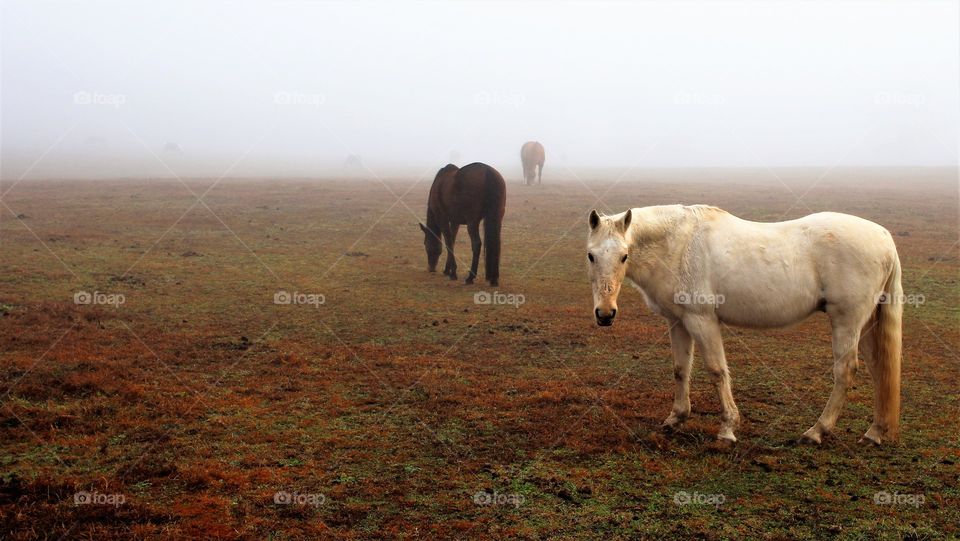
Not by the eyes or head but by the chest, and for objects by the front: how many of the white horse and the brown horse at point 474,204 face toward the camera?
0

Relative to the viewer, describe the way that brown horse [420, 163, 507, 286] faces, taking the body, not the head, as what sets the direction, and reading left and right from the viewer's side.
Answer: facing away from the viewer and to the left of the viewer

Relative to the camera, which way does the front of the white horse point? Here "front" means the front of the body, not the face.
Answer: to the viewer's left

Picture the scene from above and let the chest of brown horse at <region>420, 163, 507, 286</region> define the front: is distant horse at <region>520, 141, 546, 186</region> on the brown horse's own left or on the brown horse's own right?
on the brown horse's own right

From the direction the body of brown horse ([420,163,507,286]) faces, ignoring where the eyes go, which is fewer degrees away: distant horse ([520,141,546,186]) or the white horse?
the distant horse

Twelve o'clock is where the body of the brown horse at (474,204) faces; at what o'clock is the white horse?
The white horse is roughly at 7 o'clock from the brown horse.

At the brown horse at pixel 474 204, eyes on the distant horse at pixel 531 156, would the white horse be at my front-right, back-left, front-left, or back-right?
back-right

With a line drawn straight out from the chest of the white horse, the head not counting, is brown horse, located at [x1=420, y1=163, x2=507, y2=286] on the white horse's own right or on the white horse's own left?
on the white horse's own right

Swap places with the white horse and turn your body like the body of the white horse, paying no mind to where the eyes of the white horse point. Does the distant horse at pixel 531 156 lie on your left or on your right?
on your right
